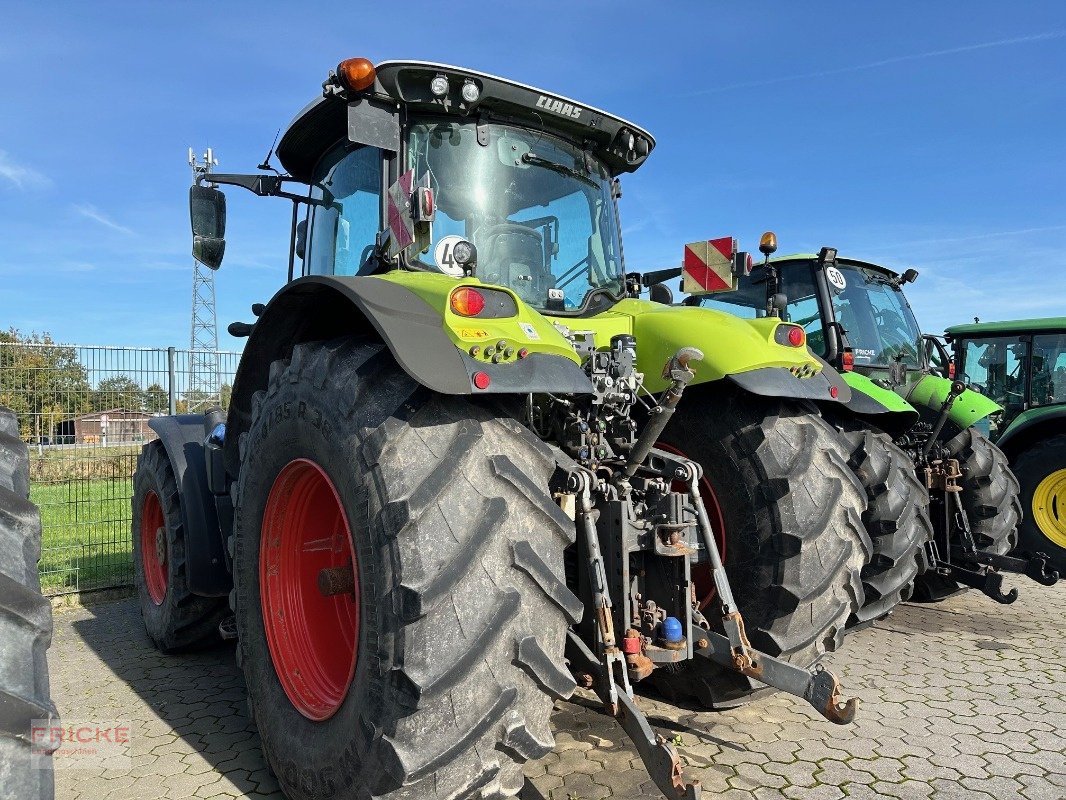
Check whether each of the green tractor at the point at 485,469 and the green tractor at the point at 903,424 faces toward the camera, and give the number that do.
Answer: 0

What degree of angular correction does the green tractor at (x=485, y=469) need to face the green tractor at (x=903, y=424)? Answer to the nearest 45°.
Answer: approximately 90° to its right

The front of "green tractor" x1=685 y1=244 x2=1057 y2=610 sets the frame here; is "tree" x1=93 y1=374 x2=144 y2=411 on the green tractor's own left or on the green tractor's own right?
on the green tractor's own left

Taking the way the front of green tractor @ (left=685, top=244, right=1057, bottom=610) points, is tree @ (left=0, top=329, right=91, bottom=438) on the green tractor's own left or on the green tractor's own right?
on the green tractor's own left

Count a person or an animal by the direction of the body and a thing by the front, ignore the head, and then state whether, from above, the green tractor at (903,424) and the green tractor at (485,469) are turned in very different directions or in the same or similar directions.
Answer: same or similar directions

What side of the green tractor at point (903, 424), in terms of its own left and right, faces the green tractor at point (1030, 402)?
right

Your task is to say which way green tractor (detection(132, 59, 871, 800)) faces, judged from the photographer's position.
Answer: facing away from the viewer and to the left of the viewer

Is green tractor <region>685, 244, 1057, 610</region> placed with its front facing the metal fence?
no

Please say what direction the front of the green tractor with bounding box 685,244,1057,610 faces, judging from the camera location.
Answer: facing away from the viewer and to the left of the viewer

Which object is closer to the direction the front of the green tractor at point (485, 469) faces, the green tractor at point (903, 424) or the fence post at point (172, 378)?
the fence post

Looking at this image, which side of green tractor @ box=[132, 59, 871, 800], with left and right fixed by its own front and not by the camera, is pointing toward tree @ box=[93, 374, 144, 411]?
front

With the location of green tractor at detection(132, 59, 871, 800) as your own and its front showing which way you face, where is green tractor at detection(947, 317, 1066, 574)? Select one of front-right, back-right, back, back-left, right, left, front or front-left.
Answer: right

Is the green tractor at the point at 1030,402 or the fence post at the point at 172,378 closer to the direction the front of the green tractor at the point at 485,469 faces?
the fence post

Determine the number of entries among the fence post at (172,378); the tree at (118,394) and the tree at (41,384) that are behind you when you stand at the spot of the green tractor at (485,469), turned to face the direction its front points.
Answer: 0
